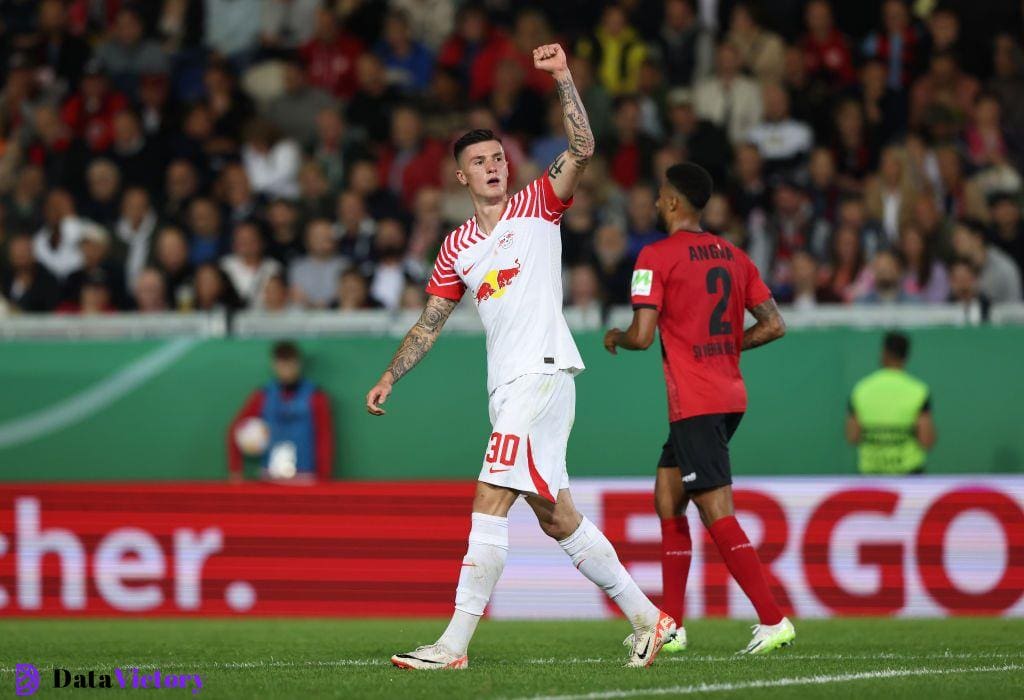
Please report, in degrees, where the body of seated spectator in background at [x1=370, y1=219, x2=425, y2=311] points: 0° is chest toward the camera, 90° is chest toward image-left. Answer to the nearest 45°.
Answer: approximately 0°

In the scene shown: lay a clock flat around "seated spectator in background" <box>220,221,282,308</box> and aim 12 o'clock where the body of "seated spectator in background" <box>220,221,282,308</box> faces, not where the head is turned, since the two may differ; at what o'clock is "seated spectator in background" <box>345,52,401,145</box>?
"seated spectator in background" <box>345,52,401,145</box> is roughly at 7 o'clock from "seated spectator in background" <box>220,221,282,308</box>.

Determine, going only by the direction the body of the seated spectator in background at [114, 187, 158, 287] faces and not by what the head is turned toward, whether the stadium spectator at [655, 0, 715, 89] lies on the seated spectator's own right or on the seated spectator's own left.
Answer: on the seated spectator's own left

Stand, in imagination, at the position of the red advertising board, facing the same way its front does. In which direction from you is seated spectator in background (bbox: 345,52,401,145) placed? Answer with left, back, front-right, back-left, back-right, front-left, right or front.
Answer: back

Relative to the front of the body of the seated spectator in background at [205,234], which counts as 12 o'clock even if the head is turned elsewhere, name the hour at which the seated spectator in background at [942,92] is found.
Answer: the seated spectator in background at [942,92] is roughly at 9 o'clock from the seated spectator in background at [205,234].

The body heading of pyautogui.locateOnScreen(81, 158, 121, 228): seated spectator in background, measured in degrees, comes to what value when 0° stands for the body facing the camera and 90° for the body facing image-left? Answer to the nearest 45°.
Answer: approximately 0°

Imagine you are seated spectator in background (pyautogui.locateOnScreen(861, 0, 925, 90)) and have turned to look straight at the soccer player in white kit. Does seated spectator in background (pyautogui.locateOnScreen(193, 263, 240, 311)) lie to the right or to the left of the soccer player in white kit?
right

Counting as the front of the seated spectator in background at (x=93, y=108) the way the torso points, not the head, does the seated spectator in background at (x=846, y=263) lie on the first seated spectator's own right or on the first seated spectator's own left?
on the first seated spectator's own left
